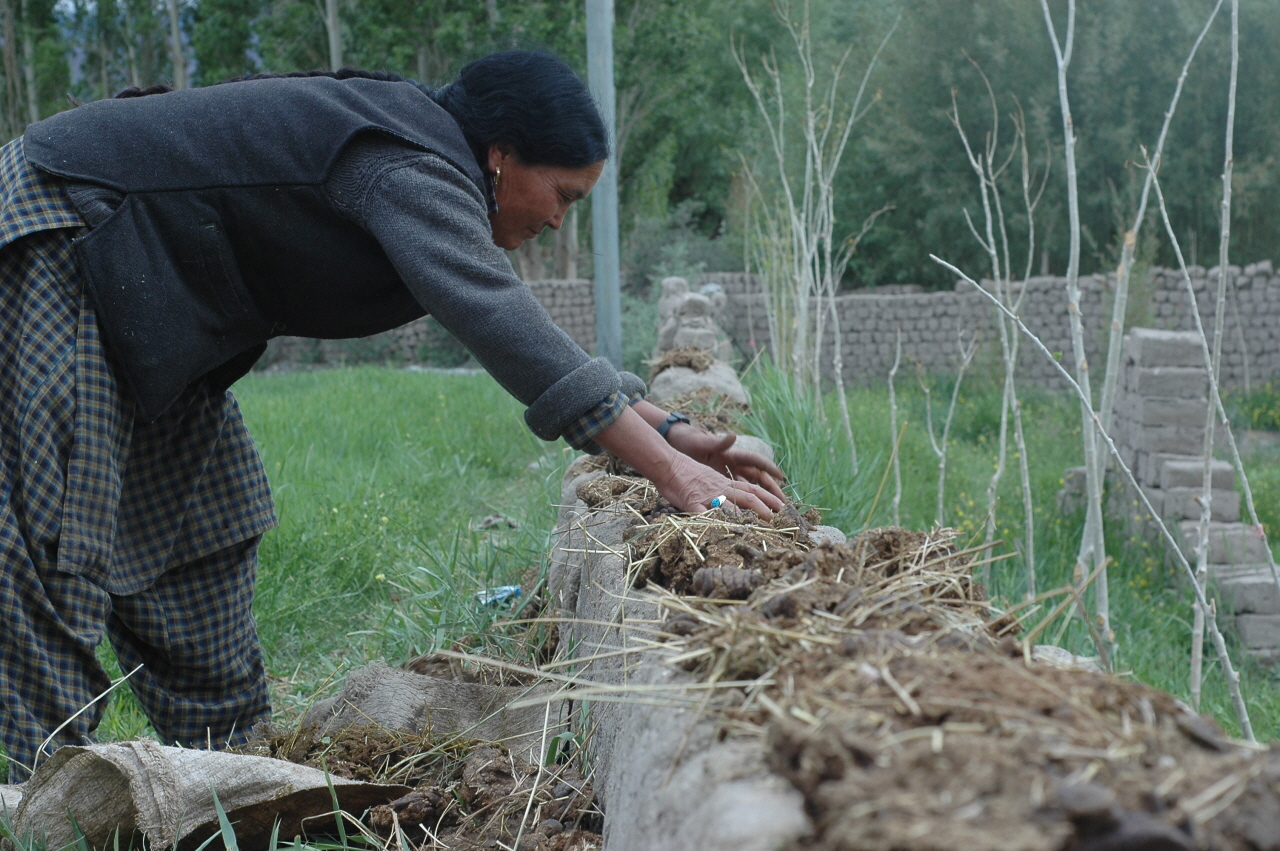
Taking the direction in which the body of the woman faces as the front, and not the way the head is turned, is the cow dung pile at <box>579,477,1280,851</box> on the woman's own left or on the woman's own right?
on the woman's own right

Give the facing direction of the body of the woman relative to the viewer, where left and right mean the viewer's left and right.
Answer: facing to the right of the viewer

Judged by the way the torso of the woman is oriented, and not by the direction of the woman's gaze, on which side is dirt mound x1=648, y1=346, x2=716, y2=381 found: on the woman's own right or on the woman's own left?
on the woman's own left

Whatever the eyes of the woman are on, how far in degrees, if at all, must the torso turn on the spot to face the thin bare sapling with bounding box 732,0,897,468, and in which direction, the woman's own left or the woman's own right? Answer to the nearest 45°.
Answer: approximately 45° to the woman's own left

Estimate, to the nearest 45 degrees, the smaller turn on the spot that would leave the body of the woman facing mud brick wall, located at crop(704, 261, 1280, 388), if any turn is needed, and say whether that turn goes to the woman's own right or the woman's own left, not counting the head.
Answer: approximately 45° to the woman's own left

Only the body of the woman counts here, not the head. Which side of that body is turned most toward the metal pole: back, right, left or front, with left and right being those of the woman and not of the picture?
left
